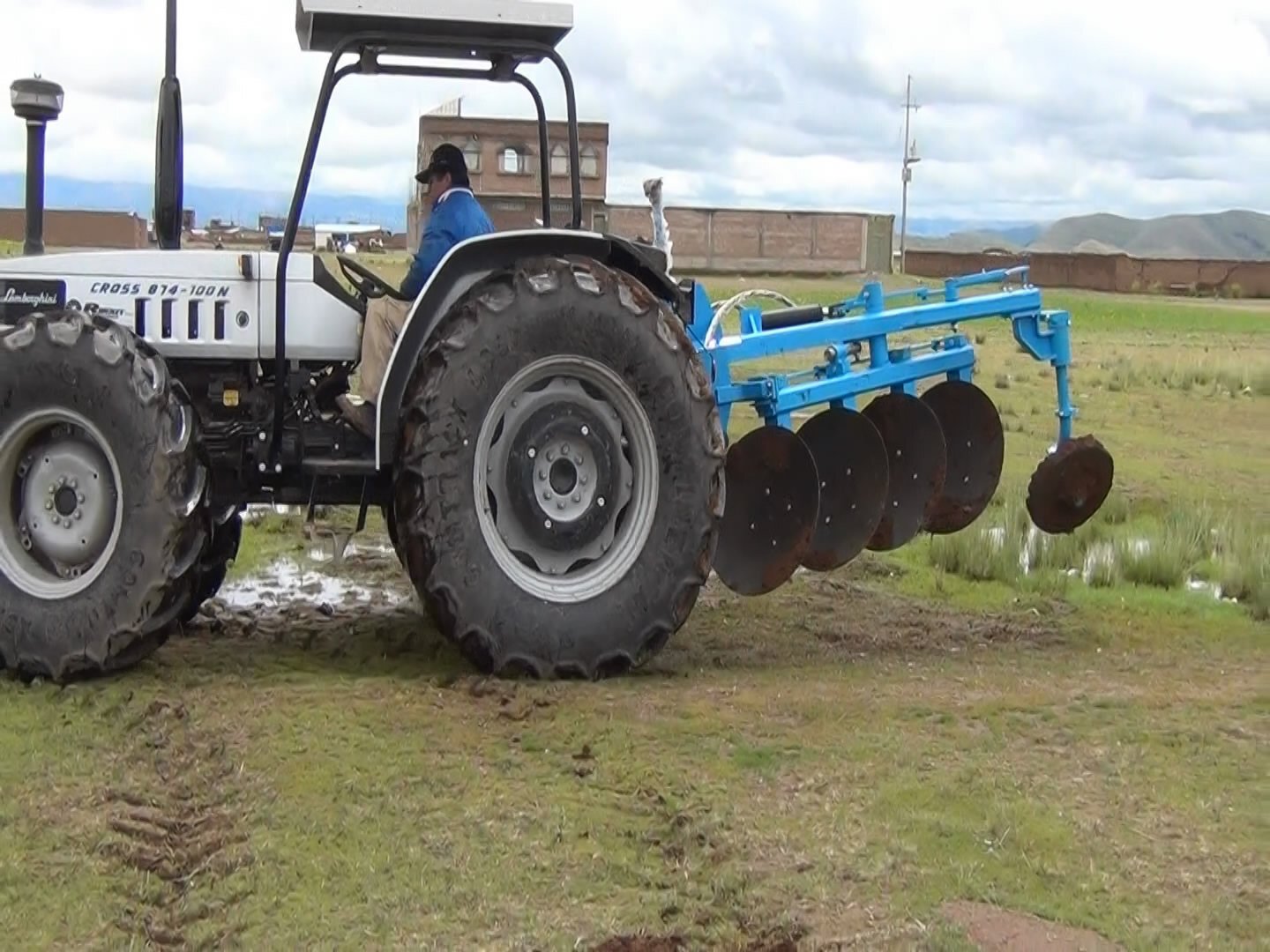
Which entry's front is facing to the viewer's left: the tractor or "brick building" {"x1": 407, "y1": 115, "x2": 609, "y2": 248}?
the tractor

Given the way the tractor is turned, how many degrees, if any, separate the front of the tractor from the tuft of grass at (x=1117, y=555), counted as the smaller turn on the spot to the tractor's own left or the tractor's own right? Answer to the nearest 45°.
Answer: approximately 135° to the tractor's own right

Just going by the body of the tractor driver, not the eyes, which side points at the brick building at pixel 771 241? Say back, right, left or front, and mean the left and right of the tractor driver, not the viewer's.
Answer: right

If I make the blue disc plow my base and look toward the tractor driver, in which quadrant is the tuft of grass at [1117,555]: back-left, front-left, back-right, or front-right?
back-right

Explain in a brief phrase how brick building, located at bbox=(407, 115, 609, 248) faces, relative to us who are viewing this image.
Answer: facing the viewer

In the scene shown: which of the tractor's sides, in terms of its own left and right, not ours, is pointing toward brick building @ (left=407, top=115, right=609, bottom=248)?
right

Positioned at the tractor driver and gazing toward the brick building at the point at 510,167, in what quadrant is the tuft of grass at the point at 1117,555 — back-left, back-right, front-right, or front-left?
front-right

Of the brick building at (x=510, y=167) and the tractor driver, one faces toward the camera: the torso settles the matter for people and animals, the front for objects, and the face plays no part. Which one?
the brick building

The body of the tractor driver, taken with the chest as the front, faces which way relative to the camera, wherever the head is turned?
to the viewer's left

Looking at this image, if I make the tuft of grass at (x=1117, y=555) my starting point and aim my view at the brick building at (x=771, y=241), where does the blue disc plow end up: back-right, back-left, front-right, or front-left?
back-left

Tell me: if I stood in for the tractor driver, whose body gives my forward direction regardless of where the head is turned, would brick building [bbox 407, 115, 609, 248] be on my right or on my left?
on my right

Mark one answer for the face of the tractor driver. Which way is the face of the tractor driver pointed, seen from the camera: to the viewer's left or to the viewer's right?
to the viewer's left

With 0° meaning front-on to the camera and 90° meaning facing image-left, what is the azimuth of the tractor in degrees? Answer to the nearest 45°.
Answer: approximately 90°
